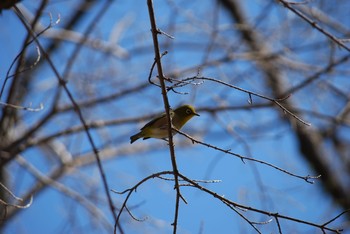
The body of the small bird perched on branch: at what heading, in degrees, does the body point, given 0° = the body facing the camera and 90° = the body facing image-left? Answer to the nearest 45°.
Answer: approximately 270°
